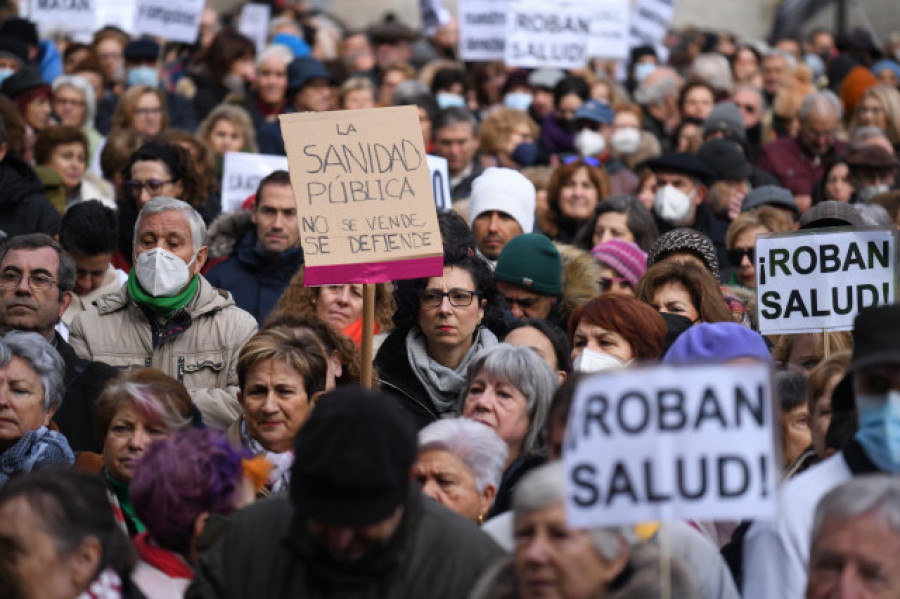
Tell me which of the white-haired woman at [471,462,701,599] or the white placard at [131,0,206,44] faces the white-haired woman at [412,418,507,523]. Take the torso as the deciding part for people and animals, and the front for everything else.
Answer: the white placard

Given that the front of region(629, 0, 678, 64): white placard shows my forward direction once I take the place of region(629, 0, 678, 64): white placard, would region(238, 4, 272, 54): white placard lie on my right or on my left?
on my right

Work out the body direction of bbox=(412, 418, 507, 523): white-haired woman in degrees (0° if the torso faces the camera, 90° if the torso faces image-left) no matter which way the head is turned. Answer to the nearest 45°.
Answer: approximately 45°

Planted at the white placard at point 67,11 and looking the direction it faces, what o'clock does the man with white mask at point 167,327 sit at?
The man with white mask is roughly at 12 o'clock from the white placard.

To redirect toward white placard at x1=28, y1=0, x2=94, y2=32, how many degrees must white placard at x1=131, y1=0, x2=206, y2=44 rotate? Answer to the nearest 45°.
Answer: approximately 135° to its right
